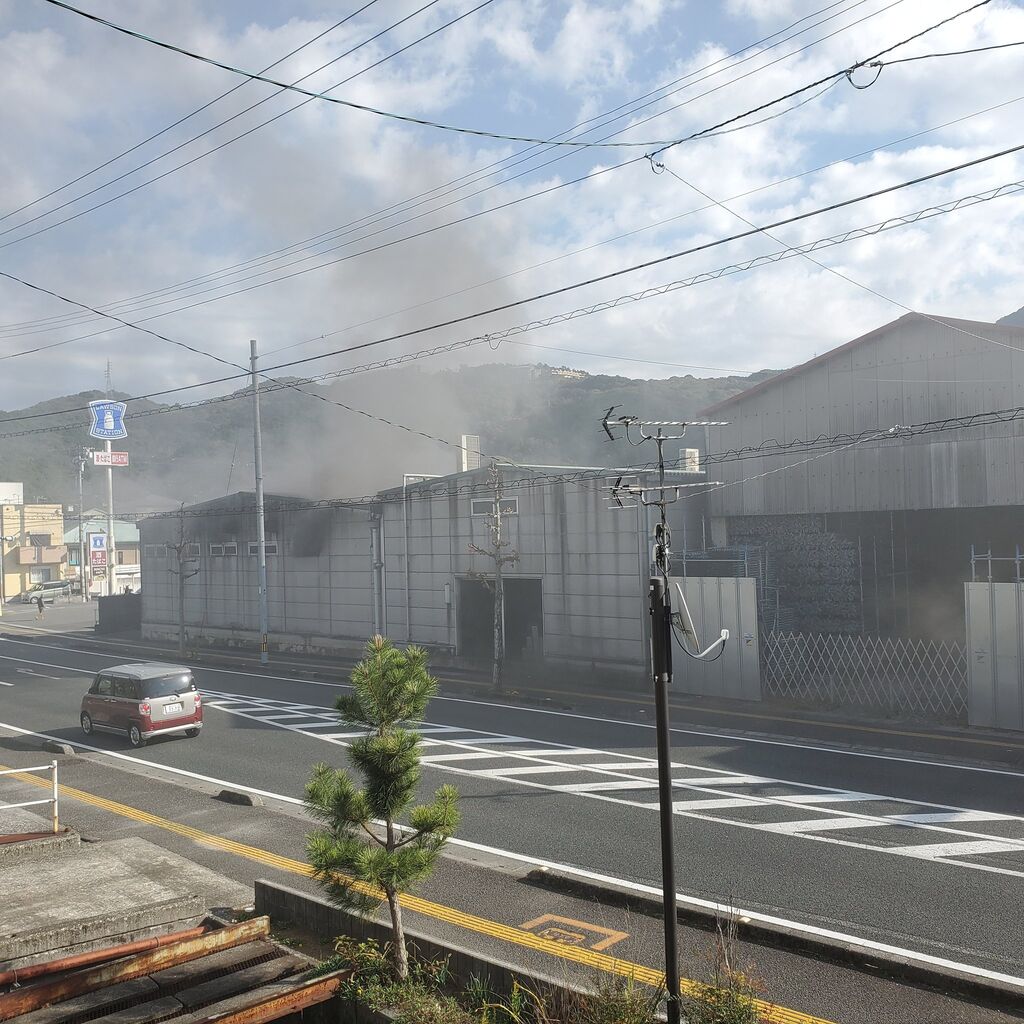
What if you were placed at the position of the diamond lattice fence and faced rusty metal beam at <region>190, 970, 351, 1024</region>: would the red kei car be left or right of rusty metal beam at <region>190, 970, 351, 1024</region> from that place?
right

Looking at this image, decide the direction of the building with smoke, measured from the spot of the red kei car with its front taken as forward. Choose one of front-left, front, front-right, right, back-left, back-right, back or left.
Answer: right

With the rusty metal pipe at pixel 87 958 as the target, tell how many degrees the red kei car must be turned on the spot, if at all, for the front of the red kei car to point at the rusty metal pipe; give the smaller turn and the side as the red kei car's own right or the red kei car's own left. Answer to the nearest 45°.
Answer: approximately 135° to the red kei car's own left

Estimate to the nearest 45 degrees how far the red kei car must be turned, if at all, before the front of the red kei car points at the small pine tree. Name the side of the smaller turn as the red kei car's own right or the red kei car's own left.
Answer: approximately 135° to the red kei car's own left

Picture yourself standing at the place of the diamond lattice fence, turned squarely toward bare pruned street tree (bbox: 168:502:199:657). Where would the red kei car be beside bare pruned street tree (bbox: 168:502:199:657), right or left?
left

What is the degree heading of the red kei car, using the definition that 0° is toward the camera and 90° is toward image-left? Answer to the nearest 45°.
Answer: approximately 135°

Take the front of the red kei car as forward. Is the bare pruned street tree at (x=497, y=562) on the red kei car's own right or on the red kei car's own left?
on the red kei car's own right

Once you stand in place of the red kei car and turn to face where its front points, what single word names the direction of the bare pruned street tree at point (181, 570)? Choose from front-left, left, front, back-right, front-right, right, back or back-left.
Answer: front-right

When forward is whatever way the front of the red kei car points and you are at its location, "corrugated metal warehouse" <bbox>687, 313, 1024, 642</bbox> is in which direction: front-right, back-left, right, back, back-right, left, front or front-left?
back-right

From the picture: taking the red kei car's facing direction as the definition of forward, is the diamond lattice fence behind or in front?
behind

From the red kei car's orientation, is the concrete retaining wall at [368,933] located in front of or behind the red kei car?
behind

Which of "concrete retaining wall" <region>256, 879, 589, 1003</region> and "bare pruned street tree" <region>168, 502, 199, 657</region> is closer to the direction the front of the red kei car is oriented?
the bare pruned street tree

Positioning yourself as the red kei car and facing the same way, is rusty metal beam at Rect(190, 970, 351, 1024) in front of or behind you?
behind
